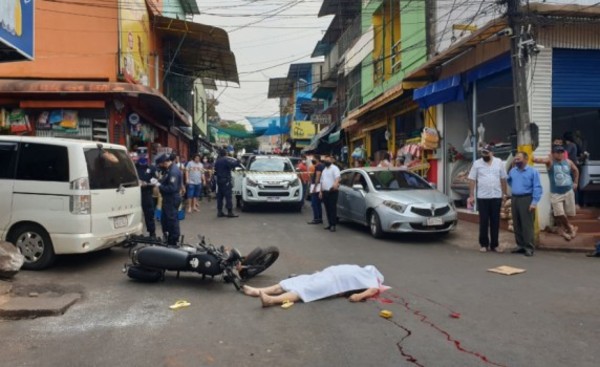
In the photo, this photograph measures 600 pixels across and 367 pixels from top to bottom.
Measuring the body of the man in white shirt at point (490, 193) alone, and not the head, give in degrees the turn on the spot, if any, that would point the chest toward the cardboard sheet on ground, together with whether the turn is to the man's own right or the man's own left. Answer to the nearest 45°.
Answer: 0° — they already face it

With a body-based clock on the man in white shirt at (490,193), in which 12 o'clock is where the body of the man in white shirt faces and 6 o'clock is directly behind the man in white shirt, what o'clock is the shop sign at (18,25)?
The shop sign is roughly at 2 o'clock from the man in white shirt.

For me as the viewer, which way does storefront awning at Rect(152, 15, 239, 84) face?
facing to the right of the viewer

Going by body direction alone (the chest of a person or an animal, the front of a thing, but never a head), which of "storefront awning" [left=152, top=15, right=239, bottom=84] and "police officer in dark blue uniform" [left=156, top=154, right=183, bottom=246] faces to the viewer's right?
the storefront awning
